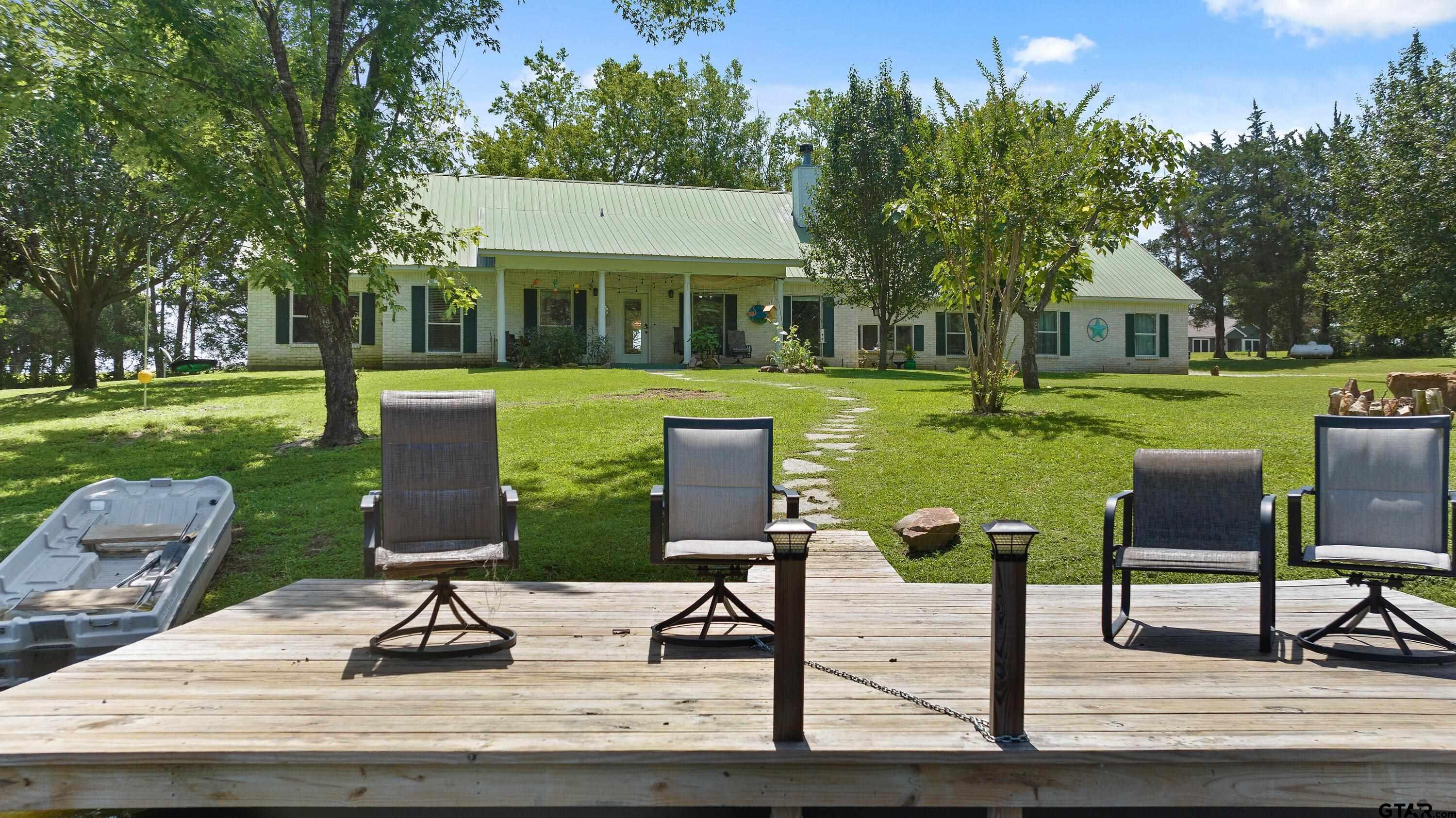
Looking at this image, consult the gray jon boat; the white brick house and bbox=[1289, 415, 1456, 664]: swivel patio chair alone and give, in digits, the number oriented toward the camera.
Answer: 2

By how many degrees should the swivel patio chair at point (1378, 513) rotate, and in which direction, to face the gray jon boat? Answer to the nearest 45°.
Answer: approximately 90° to its right

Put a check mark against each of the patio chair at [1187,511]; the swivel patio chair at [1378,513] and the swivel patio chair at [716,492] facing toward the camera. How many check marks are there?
3

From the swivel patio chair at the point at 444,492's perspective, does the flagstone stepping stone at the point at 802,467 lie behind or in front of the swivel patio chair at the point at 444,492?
behind

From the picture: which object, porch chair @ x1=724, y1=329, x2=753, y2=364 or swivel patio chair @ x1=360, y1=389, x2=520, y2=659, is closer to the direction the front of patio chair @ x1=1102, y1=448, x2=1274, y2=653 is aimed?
the swivel patio chair

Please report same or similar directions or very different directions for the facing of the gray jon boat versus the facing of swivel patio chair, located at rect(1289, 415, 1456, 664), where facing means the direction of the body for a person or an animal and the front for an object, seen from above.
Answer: very different directions

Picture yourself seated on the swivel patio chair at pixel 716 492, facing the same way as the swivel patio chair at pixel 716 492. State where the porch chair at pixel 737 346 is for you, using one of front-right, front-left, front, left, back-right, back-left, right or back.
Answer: back

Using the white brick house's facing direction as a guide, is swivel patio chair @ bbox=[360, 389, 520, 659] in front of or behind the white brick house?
in front

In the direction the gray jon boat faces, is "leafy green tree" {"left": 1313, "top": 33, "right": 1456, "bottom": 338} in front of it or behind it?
in front
